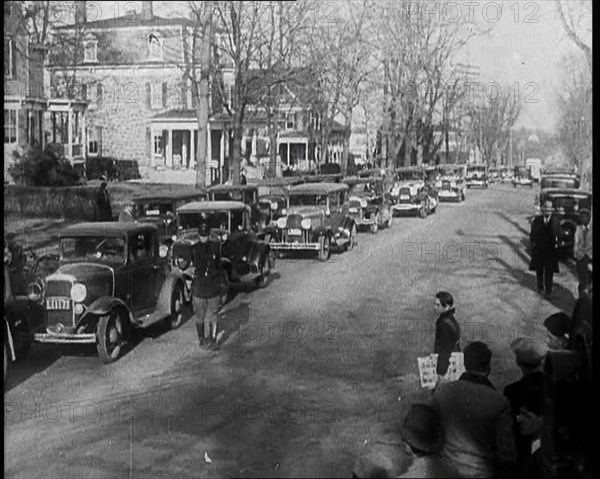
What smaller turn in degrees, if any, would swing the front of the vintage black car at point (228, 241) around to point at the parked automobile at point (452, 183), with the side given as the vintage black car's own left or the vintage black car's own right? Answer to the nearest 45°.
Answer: approximately 135° to the vintage black car's own left

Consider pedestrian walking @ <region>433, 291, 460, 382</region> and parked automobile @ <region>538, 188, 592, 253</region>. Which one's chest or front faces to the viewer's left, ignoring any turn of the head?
the pedestrian walking

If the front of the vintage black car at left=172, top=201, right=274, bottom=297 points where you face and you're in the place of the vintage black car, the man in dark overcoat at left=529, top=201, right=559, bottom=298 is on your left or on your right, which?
on your left

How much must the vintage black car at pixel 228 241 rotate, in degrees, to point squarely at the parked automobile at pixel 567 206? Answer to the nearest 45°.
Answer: approximately 135° to its left

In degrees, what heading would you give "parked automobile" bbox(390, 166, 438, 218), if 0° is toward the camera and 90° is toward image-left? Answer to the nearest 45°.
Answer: approximately 45°

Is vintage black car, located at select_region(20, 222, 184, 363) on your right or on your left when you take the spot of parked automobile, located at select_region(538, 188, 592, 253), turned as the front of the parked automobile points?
on your left

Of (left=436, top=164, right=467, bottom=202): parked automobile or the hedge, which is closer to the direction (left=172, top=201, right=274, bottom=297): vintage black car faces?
the hedge

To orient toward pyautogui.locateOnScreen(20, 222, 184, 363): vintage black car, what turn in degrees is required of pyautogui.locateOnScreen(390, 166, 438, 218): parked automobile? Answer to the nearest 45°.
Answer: approximately 45° to its right

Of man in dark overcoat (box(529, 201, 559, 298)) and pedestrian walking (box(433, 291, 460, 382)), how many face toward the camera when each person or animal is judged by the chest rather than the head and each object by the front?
1
